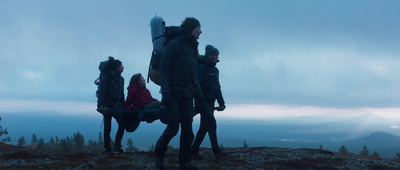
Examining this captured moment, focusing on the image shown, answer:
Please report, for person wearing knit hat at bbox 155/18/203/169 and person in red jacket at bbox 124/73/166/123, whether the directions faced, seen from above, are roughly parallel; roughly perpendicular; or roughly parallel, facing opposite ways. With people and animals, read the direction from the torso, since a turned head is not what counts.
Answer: roughly parallel

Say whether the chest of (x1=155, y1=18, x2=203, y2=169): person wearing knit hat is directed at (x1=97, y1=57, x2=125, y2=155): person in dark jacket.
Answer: no

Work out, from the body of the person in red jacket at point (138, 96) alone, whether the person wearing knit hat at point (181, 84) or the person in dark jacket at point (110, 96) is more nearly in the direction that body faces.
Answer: the person wearing knit hat

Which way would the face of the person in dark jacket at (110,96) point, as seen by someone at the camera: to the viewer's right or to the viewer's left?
to the viewer's right

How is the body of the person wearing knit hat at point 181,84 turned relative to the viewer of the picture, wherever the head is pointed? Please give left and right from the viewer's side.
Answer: facing to the right of the viewer

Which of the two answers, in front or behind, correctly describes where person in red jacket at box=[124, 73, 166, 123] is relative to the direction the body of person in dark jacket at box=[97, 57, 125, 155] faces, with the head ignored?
in front

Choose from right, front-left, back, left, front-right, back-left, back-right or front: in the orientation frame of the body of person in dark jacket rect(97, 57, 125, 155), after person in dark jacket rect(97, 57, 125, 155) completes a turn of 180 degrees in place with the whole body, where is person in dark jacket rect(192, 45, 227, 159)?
back

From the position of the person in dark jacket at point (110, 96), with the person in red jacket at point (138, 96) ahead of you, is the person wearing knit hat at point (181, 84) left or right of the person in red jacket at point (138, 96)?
right
